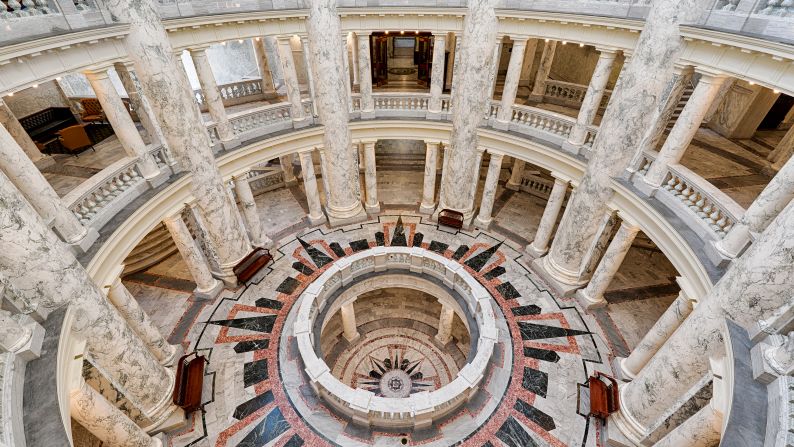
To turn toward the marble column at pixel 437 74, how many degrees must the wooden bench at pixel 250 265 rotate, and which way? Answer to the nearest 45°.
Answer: approximately 45° to its left

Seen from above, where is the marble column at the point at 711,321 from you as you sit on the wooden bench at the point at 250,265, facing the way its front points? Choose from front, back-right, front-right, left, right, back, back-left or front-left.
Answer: front

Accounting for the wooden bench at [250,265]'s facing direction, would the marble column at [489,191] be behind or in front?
in front

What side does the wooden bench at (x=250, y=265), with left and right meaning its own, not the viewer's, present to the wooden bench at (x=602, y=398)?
front

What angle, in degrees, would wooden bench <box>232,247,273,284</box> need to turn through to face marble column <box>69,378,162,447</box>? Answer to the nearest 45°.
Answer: approximately 90° to its right

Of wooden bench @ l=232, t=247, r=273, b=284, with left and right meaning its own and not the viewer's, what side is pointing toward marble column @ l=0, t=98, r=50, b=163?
back

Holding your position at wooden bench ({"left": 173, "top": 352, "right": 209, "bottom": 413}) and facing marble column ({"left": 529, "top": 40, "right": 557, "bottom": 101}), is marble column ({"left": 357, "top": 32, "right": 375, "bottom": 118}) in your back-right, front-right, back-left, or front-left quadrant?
front-left

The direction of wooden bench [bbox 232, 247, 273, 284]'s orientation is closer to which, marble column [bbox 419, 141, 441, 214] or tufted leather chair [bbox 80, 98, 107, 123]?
the marble column

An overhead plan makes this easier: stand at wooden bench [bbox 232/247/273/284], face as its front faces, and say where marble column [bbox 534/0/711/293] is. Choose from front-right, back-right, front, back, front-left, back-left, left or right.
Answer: front

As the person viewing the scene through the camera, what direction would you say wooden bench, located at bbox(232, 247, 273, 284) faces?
facing the viewer and to the right of the viewer

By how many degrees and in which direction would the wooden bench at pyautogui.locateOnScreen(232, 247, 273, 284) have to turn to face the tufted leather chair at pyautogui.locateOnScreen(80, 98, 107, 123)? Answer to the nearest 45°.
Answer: approximately 180°

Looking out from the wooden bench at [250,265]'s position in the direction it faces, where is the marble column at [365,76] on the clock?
The marble column is roughly at 10 o'clock from the wooden bench.

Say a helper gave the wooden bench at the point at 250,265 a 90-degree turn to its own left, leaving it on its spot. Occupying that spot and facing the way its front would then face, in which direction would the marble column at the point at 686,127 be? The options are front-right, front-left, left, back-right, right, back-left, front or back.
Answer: right

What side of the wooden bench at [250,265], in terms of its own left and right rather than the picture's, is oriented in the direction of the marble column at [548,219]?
front

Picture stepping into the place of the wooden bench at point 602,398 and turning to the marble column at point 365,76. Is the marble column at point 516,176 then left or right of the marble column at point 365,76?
right

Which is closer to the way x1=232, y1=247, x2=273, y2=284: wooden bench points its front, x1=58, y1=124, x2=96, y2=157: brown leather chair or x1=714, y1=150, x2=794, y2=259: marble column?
the marble column

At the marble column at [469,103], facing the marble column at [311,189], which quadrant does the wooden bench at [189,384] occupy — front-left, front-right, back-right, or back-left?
front-left

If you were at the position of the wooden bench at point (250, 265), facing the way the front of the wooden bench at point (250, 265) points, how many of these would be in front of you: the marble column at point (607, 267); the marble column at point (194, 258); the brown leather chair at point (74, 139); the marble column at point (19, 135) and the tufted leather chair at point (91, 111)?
1

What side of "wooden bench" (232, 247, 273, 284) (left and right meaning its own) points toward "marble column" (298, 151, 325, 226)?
left
